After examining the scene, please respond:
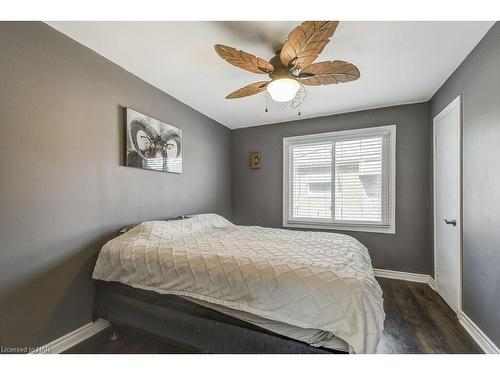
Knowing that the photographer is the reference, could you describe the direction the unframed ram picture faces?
facing the viewer and to the right of the viewer

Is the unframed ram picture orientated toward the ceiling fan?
yes

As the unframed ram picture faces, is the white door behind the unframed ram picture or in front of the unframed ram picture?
in front

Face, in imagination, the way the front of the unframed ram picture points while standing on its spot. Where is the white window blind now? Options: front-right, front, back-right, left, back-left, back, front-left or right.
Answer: front-left

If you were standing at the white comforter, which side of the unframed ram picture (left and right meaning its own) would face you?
front

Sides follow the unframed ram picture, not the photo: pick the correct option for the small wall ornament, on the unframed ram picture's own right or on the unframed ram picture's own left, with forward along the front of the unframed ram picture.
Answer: on the unframed ram picture's own left

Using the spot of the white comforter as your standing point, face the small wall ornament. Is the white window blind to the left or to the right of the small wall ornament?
right
